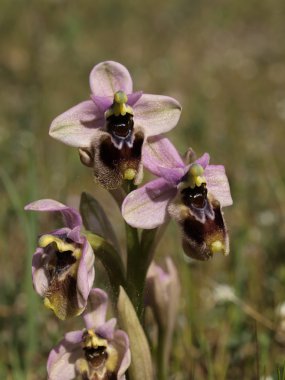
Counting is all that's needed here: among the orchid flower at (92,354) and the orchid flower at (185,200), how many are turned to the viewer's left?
0

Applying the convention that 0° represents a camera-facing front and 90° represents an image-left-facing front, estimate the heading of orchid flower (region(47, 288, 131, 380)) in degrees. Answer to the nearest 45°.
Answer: approximately 0°

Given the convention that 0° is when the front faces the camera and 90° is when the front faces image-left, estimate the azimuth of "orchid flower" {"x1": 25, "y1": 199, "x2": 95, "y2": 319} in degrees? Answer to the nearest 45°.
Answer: approximately 45°

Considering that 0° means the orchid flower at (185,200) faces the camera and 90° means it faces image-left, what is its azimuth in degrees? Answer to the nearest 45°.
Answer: approximately 315°
